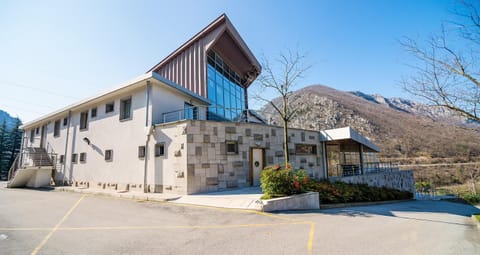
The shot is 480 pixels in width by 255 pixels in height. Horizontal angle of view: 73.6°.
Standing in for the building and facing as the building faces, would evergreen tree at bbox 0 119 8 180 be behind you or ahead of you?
behind

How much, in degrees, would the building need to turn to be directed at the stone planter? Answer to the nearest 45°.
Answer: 0° — it already faces it

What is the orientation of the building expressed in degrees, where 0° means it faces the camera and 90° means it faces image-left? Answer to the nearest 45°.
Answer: approximately 315°

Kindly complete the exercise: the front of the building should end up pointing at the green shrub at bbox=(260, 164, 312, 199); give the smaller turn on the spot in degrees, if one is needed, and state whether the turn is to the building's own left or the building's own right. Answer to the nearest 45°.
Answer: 0° — it already faces it

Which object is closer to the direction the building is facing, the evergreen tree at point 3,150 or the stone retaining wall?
the stone retaining wall

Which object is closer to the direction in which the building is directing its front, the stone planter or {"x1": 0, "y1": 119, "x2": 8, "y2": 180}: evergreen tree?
the stone planter

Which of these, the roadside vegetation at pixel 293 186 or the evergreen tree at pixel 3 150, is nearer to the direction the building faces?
the roadside vegetation

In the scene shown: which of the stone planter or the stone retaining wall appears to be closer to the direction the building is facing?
the stone planter

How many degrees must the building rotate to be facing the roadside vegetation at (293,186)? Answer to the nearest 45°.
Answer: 0° — it already faces it
